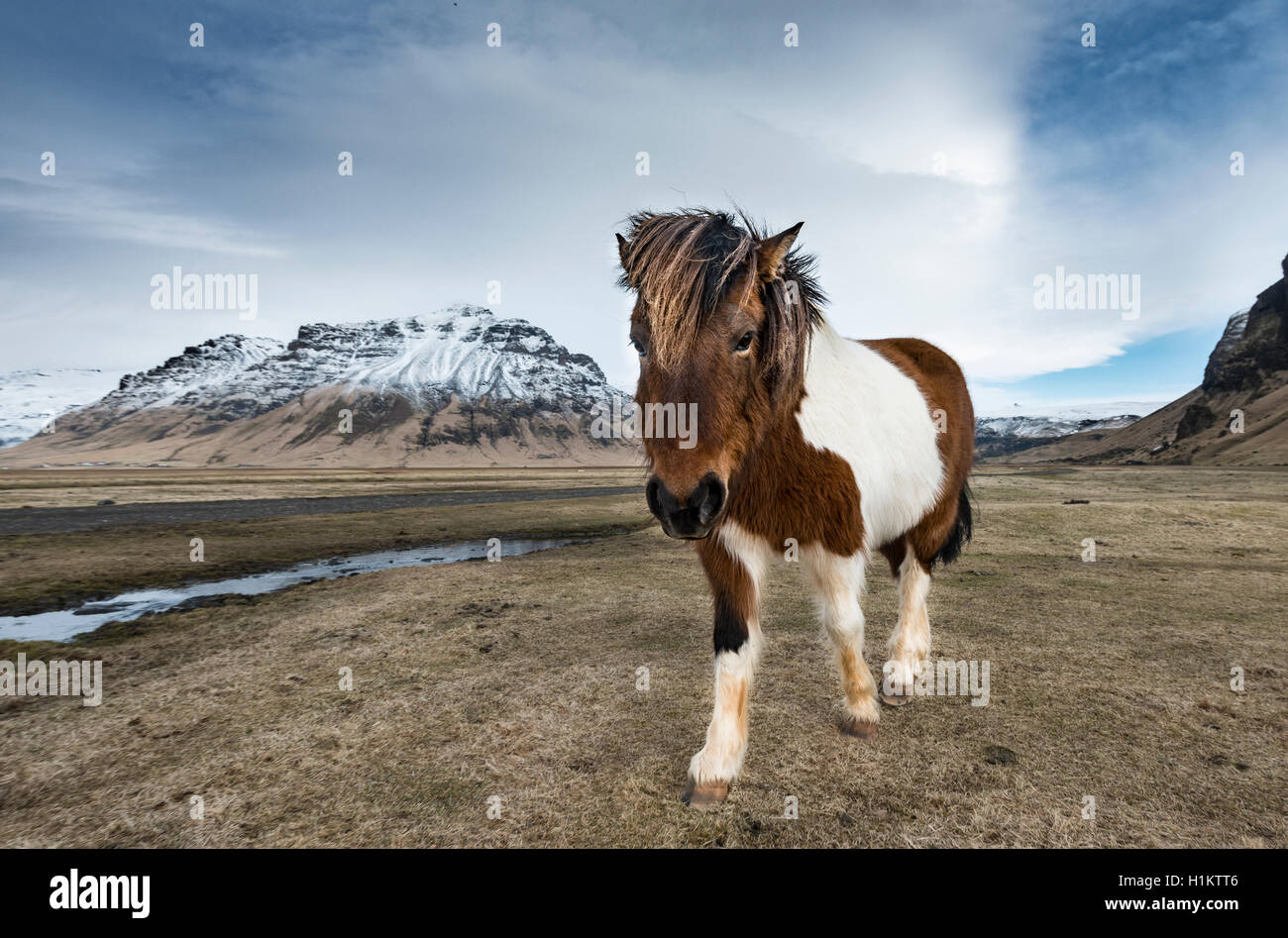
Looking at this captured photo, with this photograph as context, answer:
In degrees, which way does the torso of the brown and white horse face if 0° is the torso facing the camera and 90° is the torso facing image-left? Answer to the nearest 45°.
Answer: approximately 45°
